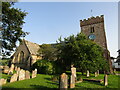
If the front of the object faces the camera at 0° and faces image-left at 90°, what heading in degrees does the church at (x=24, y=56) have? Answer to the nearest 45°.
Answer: approximately 45°
